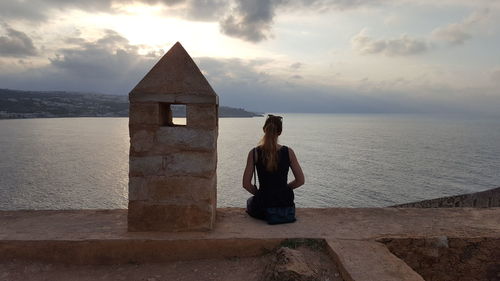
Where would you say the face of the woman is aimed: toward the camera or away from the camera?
away from the camera

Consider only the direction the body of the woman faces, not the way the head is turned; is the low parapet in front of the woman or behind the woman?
in front

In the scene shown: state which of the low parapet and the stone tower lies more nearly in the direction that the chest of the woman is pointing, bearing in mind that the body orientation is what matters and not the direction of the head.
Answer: the low parapet

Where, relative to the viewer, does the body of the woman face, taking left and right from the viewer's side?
facing away from the viewer

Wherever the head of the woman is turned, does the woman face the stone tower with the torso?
no

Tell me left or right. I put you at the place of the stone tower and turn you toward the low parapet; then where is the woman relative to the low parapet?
right
